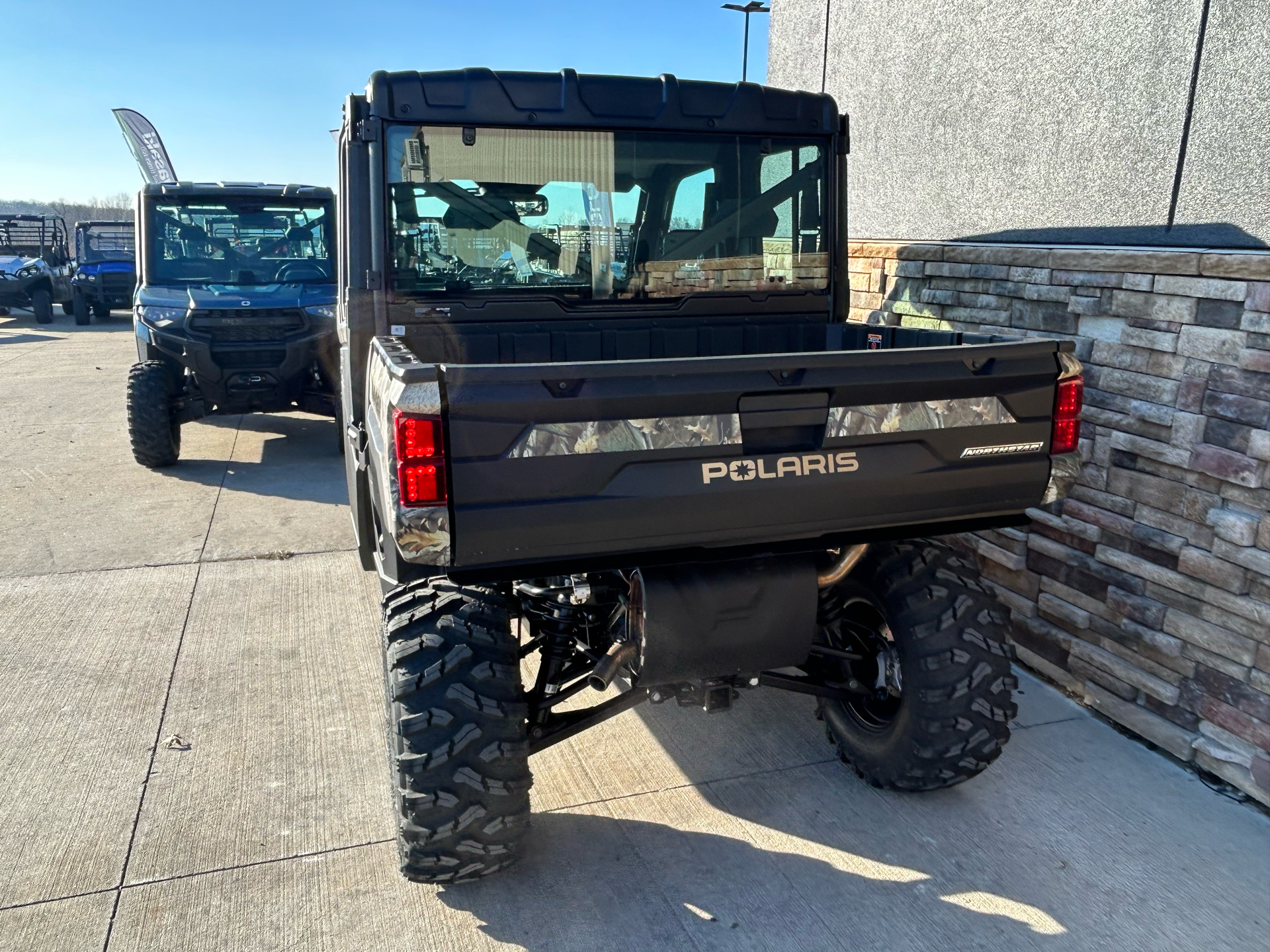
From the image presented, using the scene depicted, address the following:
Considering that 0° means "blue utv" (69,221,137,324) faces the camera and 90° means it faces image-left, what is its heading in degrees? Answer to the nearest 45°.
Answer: approximately 0°

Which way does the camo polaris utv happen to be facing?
away from the camera

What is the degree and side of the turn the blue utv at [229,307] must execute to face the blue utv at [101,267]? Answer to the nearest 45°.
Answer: approximately 180°

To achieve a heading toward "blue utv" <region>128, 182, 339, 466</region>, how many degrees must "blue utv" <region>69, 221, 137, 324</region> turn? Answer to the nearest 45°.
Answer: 0° — it already faces it

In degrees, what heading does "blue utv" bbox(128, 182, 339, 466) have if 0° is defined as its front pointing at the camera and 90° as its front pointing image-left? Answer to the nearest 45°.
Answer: approximately 0°
